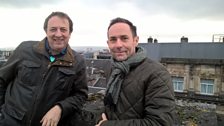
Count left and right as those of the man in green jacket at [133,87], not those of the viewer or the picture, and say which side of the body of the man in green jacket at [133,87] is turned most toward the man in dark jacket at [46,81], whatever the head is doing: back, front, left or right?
right

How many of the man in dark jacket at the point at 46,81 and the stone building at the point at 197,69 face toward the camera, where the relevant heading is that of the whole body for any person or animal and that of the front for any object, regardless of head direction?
2

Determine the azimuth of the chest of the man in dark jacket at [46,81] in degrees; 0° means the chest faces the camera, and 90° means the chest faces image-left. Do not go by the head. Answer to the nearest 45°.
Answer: approximately 0°

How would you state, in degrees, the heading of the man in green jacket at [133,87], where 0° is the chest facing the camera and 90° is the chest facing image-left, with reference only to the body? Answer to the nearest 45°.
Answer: approximately 45°

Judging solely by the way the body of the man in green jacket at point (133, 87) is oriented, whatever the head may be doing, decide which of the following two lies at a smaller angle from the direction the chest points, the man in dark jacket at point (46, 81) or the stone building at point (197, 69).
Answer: the man in dark jacket

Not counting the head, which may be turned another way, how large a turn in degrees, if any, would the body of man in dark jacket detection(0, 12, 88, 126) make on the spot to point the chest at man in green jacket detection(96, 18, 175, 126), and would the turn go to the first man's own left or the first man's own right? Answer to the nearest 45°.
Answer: approximately 45° to the first man's own left
